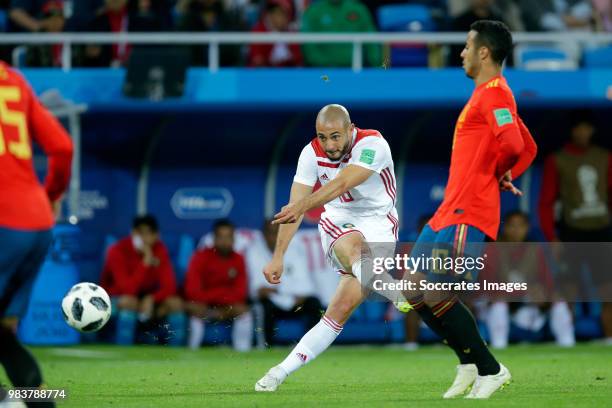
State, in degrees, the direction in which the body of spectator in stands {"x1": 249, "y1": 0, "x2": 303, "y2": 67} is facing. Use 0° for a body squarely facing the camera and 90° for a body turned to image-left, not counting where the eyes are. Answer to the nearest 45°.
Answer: approximately 0°

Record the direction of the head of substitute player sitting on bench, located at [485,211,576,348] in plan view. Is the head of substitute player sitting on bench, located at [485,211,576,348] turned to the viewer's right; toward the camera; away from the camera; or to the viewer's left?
toward the camera

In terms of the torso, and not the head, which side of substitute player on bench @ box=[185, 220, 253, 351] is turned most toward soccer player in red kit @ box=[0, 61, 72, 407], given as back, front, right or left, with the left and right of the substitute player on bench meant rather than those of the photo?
front

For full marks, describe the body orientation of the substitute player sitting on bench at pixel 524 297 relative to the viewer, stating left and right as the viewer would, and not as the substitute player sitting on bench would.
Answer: facing the viewer

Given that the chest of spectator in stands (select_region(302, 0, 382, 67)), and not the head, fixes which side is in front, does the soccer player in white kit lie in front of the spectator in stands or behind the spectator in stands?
in front

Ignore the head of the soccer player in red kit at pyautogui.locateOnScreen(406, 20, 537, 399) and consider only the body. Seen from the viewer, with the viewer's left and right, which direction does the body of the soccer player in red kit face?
facing to the left of the viewer

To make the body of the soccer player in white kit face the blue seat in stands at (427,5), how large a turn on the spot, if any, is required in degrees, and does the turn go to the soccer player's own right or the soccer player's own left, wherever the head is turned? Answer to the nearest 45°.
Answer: approximately 135° to the soccer player's own right

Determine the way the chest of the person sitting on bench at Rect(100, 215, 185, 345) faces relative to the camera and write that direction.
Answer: toward the camera

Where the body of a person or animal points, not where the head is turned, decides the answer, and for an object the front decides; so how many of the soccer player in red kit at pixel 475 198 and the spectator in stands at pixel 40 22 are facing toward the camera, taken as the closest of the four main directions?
1

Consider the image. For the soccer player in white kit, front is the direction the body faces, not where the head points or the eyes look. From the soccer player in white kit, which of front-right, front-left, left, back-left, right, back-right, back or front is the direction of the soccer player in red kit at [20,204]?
front

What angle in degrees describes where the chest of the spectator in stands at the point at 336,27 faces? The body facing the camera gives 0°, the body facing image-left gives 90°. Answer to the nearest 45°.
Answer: approximately 0°

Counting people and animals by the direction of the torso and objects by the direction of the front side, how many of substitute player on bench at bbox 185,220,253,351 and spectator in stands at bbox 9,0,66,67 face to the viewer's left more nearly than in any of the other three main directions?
0

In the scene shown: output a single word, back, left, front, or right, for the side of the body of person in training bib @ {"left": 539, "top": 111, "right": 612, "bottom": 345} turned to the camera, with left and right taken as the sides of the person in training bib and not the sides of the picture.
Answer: front

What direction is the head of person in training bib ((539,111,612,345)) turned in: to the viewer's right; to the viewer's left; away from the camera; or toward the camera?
toward the camera
